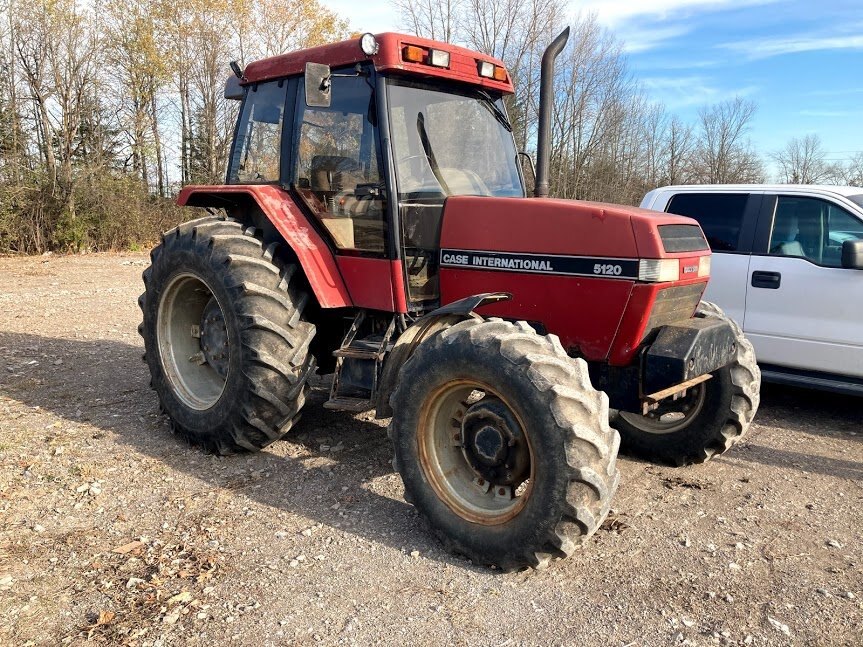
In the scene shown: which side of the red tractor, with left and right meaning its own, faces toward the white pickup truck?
left

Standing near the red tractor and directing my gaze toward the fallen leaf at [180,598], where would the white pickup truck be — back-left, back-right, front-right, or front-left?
back-left

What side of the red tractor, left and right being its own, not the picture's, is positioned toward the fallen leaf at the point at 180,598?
right

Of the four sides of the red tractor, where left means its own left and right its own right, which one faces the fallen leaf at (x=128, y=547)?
right

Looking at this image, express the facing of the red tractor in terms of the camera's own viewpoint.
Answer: facing the viewer and to the right of the viewer
